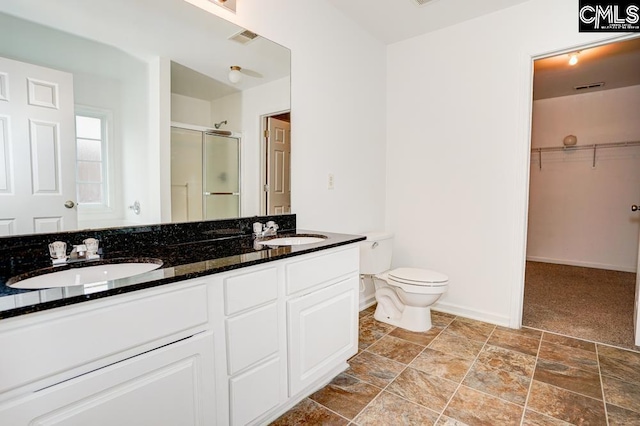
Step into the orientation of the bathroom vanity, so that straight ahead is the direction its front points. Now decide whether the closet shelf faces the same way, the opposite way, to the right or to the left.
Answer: to the right

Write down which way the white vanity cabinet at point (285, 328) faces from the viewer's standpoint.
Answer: facing the viewer and to the right of the viewer

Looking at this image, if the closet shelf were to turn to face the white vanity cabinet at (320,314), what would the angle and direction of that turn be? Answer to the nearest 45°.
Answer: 0° — it already faces it

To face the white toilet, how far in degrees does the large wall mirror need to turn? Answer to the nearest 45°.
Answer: approximately 45° to its left

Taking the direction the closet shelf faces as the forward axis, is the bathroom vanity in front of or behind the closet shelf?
in front

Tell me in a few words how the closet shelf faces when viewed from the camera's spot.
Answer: facing the viewer

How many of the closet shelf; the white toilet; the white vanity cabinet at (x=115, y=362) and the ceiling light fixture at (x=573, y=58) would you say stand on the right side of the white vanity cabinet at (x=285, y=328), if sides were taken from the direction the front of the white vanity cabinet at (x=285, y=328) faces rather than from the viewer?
1

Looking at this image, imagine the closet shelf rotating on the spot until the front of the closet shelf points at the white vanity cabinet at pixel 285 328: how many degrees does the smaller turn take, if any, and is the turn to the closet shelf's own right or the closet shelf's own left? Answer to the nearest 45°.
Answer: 0° — it already faces it

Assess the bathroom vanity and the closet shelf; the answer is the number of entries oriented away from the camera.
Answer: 0

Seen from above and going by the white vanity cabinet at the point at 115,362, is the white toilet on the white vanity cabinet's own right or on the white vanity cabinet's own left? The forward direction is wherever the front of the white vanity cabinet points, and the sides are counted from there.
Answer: on the white vanity cabinet's own left

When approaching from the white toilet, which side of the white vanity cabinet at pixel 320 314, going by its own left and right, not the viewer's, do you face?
left

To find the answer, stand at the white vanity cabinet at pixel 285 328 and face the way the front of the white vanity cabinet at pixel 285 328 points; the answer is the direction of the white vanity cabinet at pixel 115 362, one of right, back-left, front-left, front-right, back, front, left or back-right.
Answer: right
